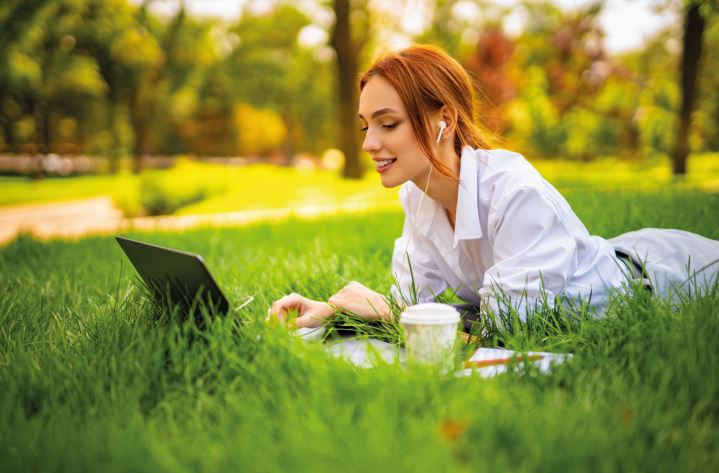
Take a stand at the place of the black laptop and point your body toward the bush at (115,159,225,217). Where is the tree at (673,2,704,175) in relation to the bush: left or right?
right

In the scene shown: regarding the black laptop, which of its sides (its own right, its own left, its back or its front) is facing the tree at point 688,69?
front

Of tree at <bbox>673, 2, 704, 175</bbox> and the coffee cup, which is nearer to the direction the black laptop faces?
the tree

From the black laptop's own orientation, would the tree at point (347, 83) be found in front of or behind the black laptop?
in front

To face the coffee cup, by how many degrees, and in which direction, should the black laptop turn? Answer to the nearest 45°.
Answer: approximately 90° to its right

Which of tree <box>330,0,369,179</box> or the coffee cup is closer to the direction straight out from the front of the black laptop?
the tree

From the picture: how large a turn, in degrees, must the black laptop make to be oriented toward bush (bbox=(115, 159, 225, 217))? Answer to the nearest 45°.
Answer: approximately 45° to its left

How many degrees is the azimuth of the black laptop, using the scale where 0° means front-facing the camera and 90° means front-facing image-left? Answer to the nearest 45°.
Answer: approximately 225°
